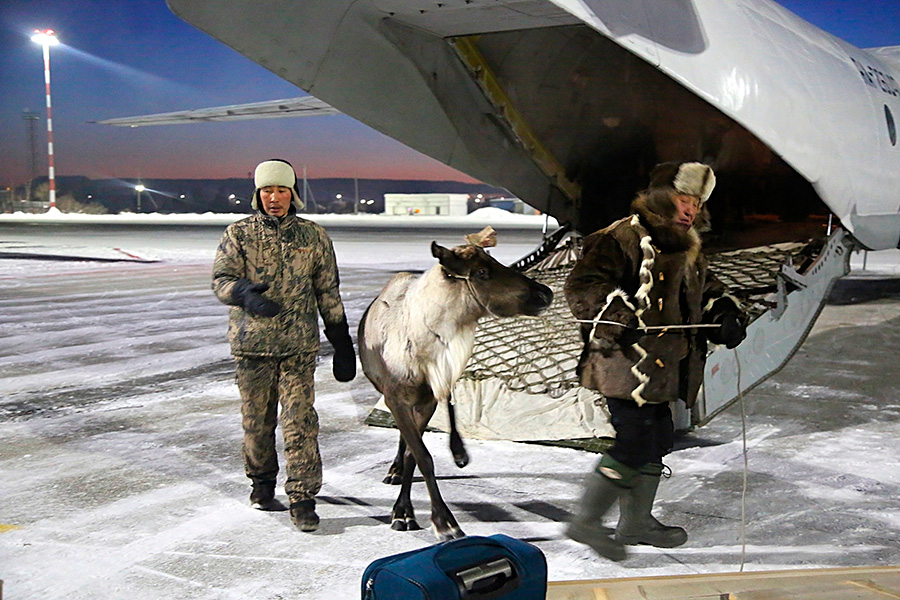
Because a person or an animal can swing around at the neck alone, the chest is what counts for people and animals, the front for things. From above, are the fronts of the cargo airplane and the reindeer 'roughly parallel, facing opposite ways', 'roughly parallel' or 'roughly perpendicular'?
roughly perpendicular

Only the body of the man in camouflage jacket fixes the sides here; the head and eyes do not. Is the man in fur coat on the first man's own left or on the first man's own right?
on the first man's own left

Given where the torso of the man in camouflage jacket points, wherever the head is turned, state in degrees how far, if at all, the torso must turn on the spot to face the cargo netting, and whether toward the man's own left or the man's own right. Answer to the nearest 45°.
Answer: approximately 135° to the man's own left

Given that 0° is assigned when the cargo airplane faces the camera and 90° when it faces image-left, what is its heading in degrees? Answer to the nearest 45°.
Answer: approximately 225°

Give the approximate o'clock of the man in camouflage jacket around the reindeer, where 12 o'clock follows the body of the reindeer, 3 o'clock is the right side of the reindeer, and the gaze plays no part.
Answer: The man in camouflage jacket is roughly at 5 o'clock from the reindeer.

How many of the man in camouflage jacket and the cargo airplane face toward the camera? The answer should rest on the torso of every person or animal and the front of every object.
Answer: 1
